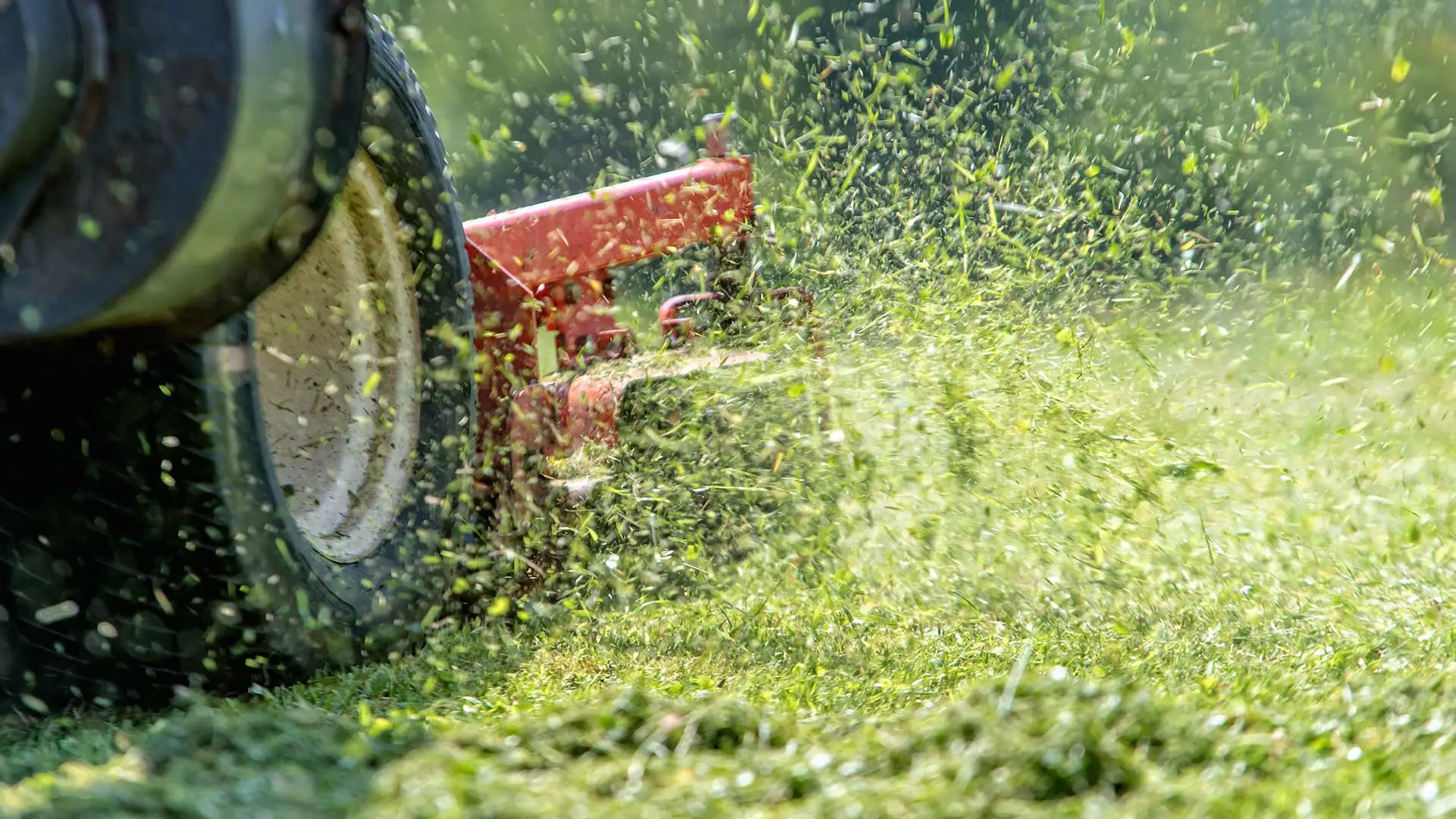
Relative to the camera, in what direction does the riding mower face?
facing away from the viewer and to the right of the viewer
